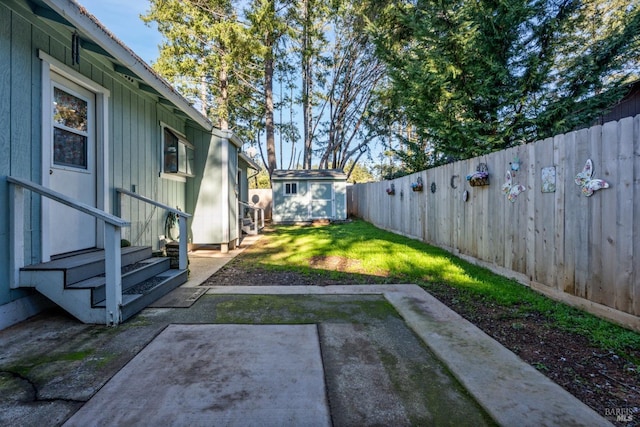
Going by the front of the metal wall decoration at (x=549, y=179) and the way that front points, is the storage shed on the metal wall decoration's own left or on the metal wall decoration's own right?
on the metal wall decoration's own right

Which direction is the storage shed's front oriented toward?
toward the camera

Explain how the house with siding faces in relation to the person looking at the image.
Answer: facing the viewer and to the right of the viewer

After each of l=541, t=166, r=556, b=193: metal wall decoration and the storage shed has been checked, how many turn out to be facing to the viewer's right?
0

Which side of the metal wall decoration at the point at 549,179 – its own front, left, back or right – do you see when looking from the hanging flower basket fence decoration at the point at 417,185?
right

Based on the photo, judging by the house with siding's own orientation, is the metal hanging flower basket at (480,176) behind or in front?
in front

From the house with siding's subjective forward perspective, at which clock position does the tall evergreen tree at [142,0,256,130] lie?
The tall evergreen tree is roughly at 8 o'clock from the house with siding.

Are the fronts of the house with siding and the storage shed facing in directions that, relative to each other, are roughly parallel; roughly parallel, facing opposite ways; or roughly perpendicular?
roughly perpendicular

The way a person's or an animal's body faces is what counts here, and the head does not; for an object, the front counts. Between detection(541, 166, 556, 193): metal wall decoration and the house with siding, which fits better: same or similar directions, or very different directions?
very different directions

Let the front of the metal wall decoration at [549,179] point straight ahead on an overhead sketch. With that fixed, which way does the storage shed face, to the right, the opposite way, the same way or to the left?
to the left

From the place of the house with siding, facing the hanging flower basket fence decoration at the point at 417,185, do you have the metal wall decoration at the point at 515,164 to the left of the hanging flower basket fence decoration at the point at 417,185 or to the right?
right

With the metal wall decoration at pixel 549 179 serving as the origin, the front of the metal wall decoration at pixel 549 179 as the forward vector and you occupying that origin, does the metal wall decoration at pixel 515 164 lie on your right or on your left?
on your right

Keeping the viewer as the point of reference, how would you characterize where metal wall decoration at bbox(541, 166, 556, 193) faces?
facing the viewer and to the left of the viewer

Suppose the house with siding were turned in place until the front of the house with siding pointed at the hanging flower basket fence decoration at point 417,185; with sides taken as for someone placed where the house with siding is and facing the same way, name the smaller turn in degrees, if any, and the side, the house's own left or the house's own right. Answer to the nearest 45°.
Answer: approximately 45° to the house's own left

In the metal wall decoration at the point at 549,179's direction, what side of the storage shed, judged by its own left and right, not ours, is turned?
front

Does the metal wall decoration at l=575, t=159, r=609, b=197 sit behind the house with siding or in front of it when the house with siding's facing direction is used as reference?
in front
